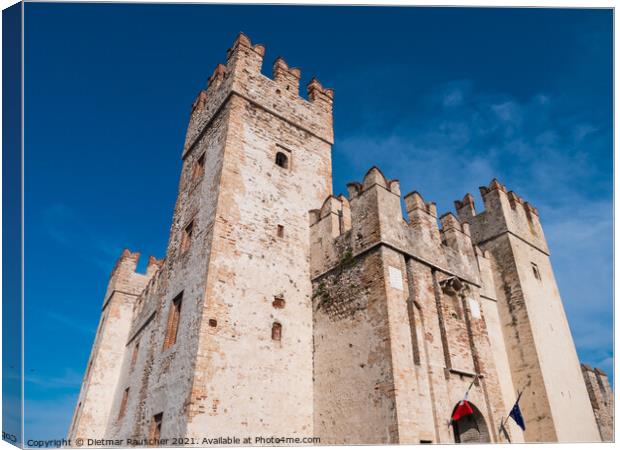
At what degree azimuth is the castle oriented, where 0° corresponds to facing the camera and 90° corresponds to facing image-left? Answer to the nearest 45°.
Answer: approximately 315°
